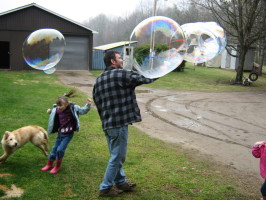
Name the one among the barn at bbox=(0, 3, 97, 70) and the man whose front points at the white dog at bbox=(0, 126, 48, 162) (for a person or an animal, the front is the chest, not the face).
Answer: the barn

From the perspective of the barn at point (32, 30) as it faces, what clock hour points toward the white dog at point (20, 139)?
The white dog is roughly at 12 o'clock from the barn.

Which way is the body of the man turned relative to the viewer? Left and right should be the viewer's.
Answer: facing away from the viewer and to the right of the viewer

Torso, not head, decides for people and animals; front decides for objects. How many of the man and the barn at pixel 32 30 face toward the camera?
1

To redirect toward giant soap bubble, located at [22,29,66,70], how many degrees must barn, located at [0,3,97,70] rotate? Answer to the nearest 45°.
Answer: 0° — it already faces it

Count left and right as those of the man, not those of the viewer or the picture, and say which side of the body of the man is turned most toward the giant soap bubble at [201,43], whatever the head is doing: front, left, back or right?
front

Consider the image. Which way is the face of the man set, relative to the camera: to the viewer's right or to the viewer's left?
to the viewer's right

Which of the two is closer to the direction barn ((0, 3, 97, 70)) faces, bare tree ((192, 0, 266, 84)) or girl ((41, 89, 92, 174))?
the girl

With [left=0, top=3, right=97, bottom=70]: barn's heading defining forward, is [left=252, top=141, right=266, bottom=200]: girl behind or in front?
in front

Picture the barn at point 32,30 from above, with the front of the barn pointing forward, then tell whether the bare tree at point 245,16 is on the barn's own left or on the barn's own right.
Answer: on the barn's own left

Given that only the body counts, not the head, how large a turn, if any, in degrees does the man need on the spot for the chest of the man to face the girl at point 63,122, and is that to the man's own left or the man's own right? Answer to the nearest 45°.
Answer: approximately 90° to the man's own left

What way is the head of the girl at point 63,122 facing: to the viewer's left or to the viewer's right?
to the viewer's left

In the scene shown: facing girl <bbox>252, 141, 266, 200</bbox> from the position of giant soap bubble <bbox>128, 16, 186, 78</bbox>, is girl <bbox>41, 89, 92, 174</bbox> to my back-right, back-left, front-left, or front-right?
back-right

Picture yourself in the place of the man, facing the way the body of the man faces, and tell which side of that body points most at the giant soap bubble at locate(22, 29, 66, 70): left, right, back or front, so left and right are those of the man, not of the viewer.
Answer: left

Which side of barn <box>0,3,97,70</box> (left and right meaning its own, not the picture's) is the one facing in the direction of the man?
front

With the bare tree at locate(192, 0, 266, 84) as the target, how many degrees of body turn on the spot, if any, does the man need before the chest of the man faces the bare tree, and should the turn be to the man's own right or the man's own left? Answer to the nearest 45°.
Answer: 0° — they already face it
